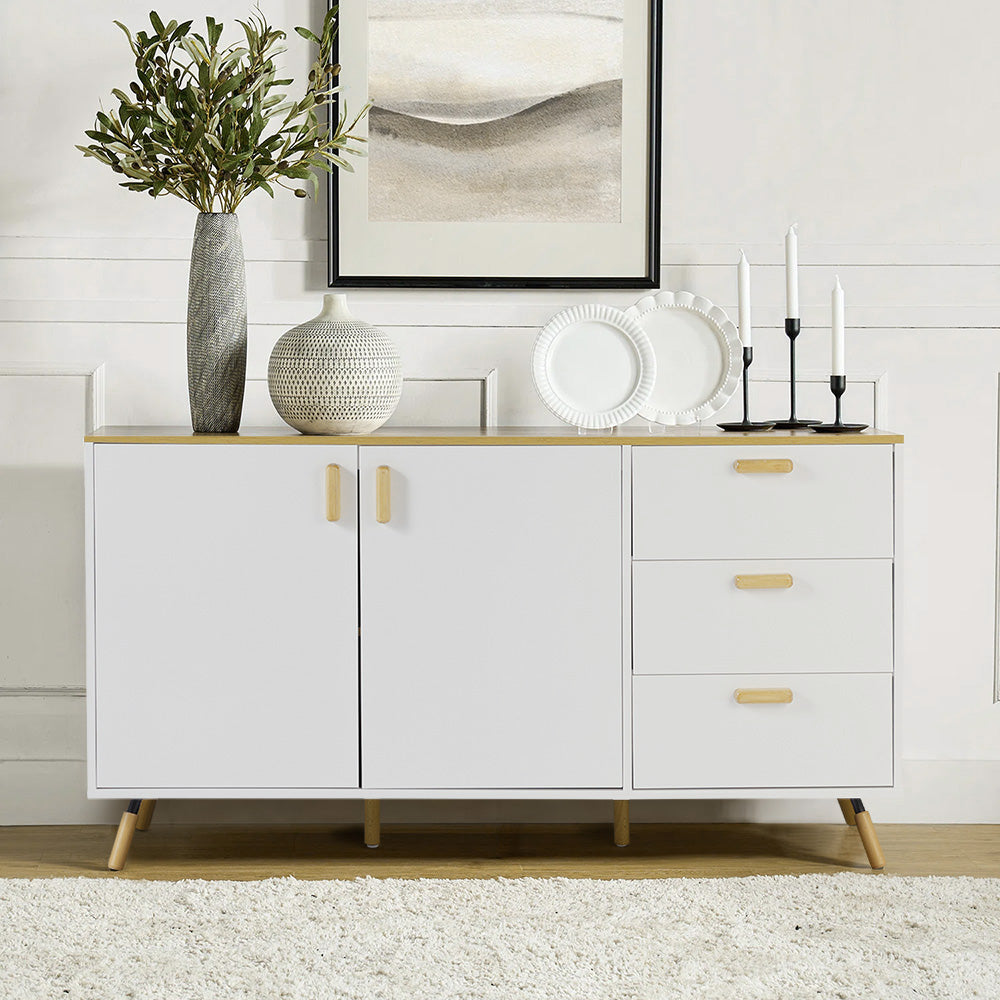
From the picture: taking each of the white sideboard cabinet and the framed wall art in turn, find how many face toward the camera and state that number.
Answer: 2

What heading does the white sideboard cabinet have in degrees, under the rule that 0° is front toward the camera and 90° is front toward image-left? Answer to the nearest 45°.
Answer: approximately 0°
